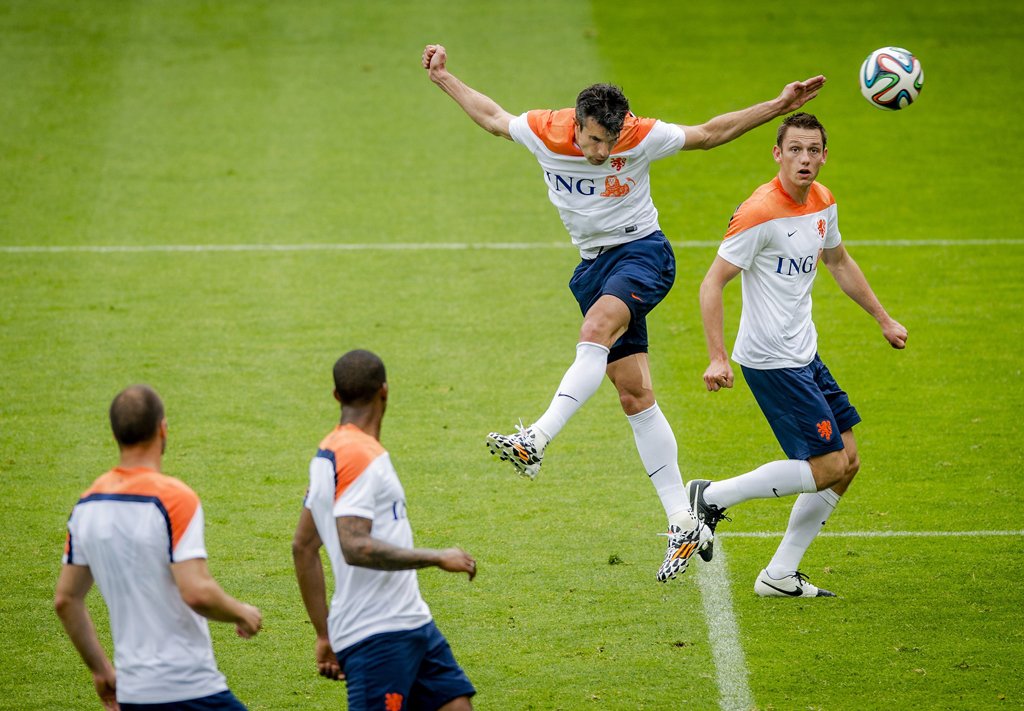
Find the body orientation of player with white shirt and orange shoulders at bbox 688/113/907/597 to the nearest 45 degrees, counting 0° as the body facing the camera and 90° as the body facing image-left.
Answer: approximately 315°

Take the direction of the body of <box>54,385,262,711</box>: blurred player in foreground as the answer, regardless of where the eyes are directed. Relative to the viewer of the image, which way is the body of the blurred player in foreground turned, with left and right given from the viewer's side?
facing away from the viewer and to the right of the viewer

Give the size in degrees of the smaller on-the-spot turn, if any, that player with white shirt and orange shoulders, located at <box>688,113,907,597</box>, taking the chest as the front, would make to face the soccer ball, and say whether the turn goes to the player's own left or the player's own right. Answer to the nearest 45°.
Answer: approximately 135° to the player's own left

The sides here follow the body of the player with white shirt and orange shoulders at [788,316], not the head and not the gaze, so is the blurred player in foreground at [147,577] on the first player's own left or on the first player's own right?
on the first player's own right

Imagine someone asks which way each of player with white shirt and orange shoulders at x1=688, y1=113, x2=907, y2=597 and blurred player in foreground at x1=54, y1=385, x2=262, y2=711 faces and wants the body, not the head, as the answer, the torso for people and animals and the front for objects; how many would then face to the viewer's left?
0

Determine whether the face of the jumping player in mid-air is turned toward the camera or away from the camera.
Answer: toward the camera

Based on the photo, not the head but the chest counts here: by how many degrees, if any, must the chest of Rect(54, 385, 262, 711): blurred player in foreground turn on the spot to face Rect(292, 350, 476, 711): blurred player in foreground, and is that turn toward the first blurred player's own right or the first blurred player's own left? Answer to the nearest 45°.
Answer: approximately 45° to the first blurred player's own right

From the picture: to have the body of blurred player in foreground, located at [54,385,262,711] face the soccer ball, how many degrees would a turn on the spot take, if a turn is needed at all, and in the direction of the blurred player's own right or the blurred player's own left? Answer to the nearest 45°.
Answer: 0° — they already face it

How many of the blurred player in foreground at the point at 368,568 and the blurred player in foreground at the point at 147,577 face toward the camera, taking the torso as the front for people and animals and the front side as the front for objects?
0

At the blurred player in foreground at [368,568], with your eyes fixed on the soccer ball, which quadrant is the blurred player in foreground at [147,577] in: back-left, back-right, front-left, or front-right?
back-left

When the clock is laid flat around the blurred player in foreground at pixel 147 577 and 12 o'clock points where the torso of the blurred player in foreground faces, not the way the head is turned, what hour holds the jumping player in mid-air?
The jumping player in mid-air is roughly at 12 o'clock from the blurred player in foreground.

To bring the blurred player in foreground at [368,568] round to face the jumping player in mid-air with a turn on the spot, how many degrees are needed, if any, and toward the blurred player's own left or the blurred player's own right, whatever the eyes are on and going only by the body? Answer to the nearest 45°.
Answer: approximately 45° to the blurred player's own left
